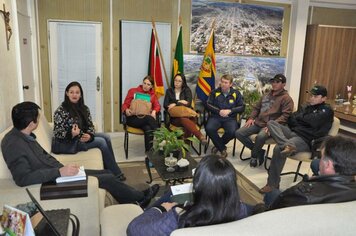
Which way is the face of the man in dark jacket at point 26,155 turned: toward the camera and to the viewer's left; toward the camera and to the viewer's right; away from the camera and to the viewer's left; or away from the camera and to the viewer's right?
away from the camera and to the viewer's right

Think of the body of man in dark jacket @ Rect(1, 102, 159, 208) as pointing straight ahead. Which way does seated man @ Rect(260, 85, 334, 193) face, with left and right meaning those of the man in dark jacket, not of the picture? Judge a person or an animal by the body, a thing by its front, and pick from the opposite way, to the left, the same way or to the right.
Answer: the opposite way

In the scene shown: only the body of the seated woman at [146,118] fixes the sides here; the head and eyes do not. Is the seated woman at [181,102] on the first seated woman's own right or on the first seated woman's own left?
on the first seated woman's own left

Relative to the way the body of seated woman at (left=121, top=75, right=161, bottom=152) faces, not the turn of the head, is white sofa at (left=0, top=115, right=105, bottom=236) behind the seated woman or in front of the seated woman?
in front

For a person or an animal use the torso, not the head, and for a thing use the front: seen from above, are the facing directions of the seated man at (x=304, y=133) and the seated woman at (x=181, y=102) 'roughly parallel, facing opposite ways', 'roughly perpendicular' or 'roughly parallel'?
roughly perpendicular

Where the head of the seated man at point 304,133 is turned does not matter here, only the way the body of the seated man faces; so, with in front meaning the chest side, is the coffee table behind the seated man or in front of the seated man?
in front

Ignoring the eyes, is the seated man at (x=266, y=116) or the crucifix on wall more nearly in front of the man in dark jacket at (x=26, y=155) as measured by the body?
the seated man

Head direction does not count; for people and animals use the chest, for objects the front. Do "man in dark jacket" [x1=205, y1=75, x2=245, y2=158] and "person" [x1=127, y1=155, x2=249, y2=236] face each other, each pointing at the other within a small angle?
yes

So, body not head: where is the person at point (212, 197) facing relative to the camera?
away from the camera
